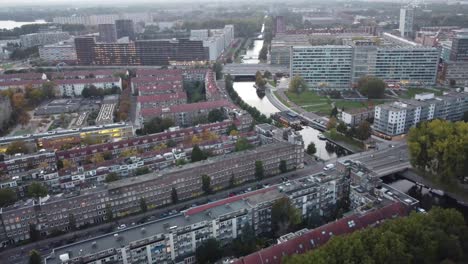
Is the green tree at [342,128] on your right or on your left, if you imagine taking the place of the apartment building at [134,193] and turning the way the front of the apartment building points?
on your left

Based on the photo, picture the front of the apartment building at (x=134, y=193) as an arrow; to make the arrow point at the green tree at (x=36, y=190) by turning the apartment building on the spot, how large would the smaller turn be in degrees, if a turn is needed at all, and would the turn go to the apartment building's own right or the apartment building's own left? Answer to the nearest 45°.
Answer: approximately 135° to the apartment building's own right

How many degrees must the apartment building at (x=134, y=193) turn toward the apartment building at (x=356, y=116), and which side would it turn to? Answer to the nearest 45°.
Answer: approximately 90° to its left

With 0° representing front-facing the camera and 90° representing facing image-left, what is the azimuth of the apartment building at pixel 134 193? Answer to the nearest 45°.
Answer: approximately 315°

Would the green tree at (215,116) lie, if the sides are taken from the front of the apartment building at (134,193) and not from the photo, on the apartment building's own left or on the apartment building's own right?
on the apartment building's own left

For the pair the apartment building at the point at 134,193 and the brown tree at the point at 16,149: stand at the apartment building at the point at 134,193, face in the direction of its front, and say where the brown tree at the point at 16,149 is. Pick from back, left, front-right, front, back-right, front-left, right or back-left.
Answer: back

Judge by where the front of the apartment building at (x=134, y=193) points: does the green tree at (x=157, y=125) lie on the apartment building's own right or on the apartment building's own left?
on the apartment building's own left

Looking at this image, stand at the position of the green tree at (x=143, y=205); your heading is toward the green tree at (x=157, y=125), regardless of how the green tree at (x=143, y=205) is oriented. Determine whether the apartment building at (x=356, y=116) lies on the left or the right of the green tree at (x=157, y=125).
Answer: right
